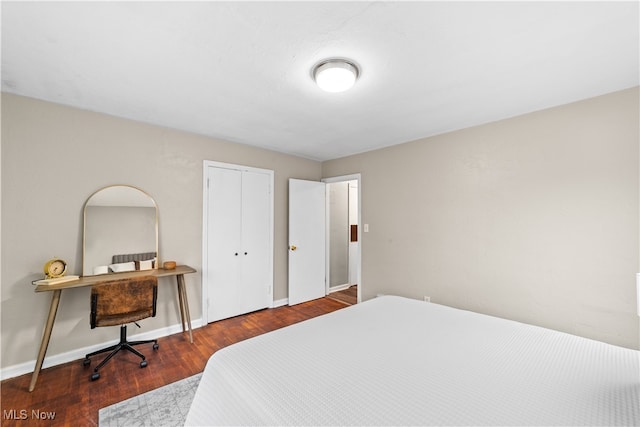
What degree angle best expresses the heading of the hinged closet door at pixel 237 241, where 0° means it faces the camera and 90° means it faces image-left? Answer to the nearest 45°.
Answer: approximately 315°

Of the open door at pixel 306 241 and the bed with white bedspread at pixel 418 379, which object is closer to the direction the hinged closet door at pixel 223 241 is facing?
the bed with white bedspread

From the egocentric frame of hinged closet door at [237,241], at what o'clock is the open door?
The open door is roughly at 10 o'clock from the hinged closet door.

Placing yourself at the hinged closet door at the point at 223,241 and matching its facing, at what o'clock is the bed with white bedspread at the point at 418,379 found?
The bed with white bedspread is roughly at 1 o'clock from the hinged closet door.

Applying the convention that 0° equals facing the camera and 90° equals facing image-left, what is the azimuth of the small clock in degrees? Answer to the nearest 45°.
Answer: approximately 315°

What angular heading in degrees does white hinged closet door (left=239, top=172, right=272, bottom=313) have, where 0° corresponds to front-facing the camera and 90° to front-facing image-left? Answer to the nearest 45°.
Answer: approximately 315°

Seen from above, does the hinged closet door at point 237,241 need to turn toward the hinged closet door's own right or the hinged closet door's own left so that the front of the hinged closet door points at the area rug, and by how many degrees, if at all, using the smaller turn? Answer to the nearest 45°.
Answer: approximately 45° to the hinged closet door's own right

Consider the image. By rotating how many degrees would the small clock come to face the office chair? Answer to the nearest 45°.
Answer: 0° — it already faces it

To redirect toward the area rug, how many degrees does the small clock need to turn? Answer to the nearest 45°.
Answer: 0° — it already faces it

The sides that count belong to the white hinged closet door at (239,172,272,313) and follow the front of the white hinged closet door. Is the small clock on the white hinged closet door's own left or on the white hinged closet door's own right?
on the white hinged closet door's own right
